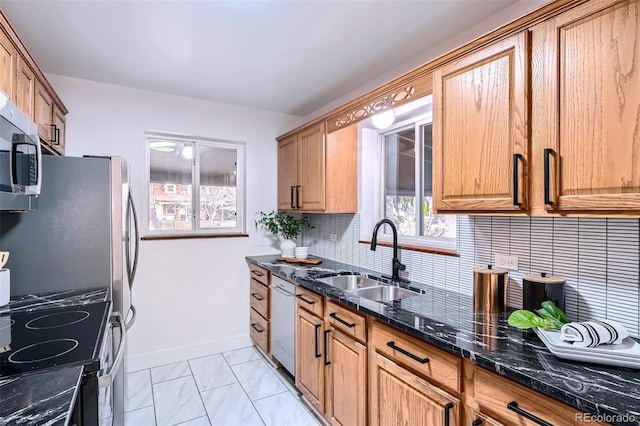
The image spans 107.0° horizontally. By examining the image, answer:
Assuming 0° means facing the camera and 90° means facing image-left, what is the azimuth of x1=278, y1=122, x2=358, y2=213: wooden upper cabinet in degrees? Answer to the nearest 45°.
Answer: approximately 45°

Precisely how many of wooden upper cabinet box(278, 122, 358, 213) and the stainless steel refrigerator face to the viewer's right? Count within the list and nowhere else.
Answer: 1

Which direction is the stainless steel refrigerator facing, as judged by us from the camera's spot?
facing to the right of the viewer

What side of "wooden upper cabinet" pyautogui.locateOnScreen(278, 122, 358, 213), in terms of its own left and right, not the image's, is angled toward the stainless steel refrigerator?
front

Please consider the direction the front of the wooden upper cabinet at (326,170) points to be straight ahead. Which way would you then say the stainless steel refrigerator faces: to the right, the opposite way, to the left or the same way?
the opposite way

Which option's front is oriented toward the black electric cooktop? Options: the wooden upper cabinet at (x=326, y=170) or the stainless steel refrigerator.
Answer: the wooden upper cabinet

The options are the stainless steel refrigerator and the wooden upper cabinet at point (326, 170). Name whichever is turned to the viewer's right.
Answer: the stainless steel refrigerator

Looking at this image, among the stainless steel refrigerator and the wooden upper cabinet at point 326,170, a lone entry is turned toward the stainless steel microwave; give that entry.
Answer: the wooden upper cabinet
